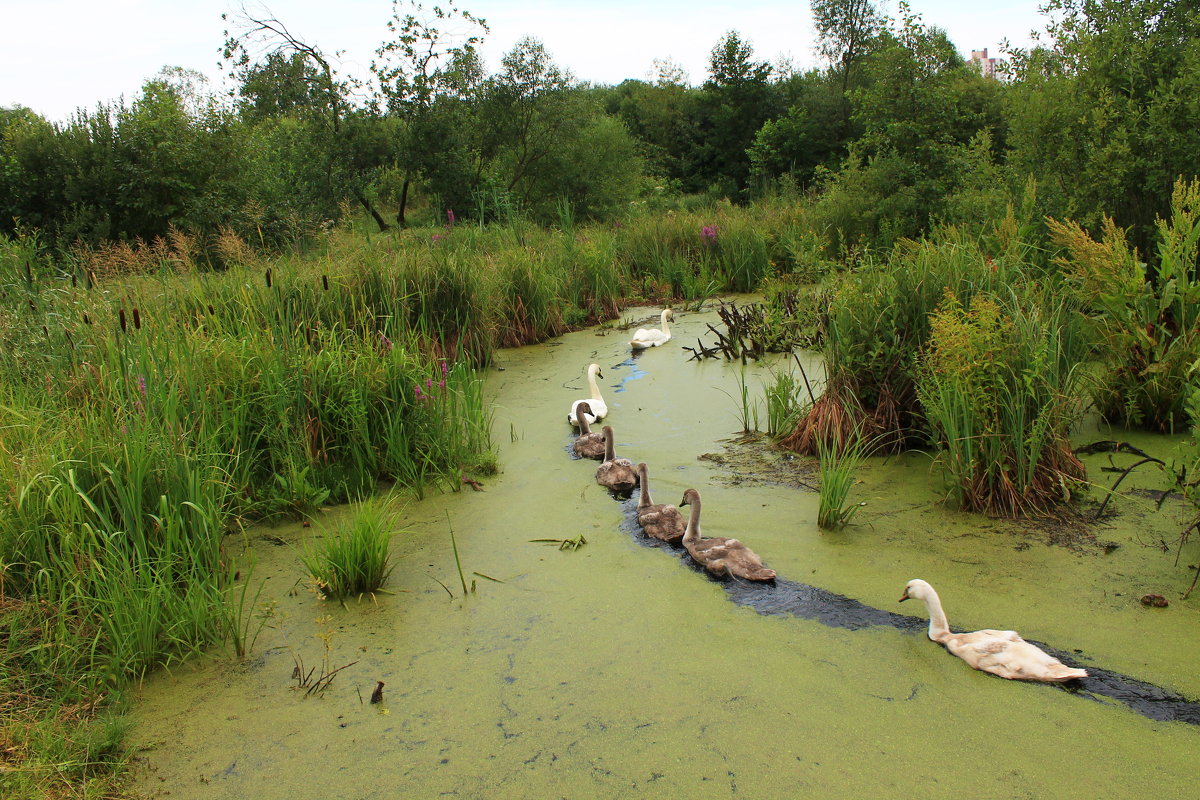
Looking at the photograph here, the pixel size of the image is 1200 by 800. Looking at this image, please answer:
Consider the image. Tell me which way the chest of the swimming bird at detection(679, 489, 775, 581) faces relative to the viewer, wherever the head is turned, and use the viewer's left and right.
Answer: facing away from the viewer and to the left of the viewer

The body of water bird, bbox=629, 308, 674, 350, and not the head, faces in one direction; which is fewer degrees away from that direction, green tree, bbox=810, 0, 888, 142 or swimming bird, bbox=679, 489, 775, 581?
the green tree

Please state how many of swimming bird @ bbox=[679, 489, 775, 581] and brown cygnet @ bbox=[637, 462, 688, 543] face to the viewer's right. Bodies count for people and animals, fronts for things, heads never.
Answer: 0

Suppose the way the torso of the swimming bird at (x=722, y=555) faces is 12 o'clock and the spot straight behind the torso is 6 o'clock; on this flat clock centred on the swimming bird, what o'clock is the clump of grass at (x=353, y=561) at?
The clump of grass is roughly at 10 o'clock from the swimming bird.

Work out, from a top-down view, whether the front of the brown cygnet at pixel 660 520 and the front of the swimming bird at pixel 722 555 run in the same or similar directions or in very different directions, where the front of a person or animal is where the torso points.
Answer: same or similar directions

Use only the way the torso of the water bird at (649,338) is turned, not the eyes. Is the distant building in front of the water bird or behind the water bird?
in front

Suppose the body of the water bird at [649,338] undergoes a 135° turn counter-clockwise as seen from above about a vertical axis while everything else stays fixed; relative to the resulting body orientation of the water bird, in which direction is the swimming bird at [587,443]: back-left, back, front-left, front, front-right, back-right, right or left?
left

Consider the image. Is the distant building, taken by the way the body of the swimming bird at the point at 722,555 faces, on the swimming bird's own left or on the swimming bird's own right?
on the swimming bird's own right

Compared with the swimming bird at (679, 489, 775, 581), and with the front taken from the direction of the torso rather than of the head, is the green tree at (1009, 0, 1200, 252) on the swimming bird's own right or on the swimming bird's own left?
on the swimming bird's own right

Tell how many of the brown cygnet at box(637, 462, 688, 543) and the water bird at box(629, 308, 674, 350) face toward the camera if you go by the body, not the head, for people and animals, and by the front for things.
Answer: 0

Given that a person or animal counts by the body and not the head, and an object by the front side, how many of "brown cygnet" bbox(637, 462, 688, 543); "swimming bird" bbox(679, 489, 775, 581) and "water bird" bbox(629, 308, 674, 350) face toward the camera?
0

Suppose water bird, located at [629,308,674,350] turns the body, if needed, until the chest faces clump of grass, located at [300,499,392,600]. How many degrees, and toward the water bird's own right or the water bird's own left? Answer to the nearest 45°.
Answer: approximately 135° to the water bird's own right

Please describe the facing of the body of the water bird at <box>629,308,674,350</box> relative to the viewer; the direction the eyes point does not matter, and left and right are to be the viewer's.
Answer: facing away from the viewer and to the right of the viewer
